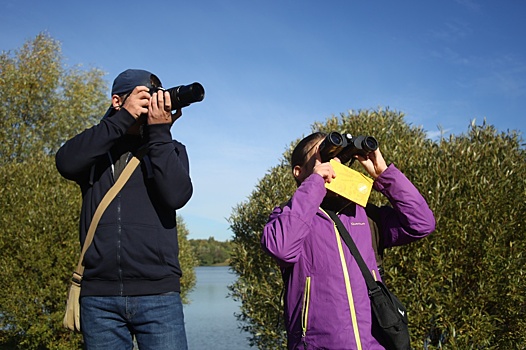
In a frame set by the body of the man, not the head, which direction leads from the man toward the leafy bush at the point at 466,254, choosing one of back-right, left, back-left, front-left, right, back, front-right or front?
back-left

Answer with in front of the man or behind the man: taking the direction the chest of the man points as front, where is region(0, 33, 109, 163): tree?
behind

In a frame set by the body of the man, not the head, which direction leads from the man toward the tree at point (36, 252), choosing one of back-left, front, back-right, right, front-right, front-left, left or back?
back

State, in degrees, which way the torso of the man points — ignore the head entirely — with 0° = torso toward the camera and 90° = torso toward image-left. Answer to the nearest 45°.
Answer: approximately 0°
